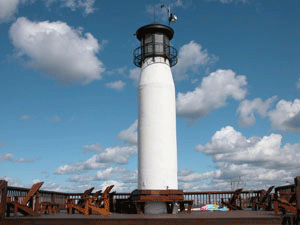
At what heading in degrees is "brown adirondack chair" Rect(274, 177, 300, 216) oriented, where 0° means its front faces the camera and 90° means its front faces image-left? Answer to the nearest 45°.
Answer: approximately 90°
